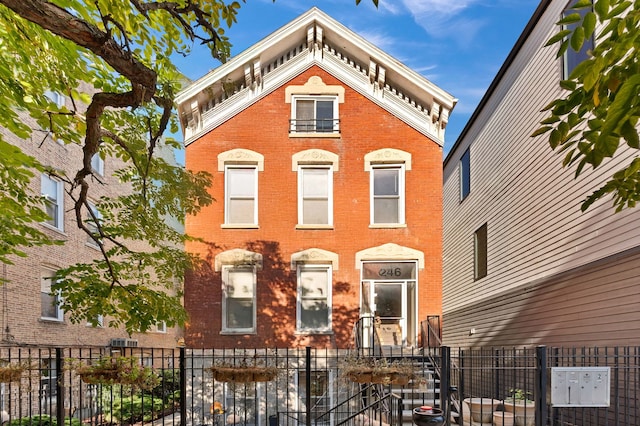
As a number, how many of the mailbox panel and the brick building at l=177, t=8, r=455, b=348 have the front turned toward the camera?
2

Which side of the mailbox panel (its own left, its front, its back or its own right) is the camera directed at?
front

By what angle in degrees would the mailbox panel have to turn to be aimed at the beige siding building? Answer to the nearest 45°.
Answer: approximately 180°

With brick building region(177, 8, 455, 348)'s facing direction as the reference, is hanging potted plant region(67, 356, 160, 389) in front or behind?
in front

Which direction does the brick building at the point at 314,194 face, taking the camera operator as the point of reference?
facing the viewer

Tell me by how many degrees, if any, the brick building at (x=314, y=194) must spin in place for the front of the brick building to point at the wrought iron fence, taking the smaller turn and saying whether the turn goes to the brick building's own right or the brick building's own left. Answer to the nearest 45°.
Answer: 0° — it already faces it
